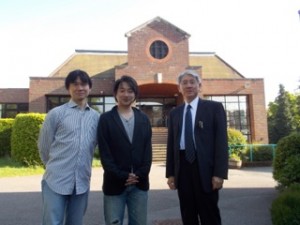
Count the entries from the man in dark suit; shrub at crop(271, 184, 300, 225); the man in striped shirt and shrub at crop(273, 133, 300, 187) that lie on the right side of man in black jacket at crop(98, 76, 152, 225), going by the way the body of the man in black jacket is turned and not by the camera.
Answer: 1

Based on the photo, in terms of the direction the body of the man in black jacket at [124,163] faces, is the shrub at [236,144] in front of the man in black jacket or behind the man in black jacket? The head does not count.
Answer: behind

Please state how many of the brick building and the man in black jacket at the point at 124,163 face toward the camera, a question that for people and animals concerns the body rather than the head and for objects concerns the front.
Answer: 2

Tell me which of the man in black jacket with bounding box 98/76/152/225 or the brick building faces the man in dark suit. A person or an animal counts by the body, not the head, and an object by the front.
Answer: the brick building

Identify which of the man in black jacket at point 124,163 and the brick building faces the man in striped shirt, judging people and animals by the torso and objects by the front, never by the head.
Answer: the brick building

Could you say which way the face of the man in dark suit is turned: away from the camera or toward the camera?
toward the camera

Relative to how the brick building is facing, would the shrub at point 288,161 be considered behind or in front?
in front

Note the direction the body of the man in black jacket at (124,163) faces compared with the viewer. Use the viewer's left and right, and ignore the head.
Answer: facing the viewer

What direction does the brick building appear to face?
toward the camera

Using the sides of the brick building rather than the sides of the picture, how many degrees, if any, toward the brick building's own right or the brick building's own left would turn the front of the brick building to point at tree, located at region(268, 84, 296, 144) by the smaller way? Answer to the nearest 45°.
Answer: approximately 135° to the brick building's own left

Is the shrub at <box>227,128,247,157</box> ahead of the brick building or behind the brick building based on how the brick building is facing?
ahead

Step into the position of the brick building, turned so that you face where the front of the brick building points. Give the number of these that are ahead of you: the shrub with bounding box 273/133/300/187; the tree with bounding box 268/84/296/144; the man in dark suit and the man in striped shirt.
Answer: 3

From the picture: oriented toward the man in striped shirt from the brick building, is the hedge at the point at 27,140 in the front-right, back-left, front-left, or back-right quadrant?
front-right
